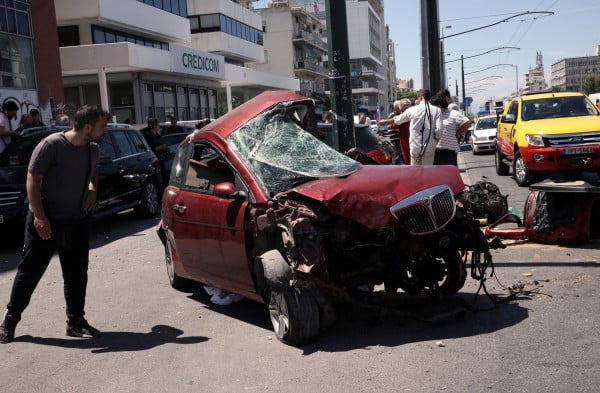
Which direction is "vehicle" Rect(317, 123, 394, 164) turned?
away from the camera

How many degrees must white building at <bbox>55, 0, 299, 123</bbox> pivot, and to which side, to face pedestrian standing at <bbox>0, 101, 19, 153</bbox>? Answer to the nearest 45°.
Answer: approximately 45° to its right

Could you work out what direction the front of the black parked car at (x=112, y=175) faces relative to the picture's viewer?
facing the viewer and to the left of the viewer

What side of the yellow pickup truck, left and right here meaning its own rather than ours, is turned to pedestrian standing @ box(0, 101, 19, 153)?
right

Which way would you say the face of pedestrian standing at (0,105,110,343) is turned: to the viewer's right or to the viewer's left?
to the viewer's right

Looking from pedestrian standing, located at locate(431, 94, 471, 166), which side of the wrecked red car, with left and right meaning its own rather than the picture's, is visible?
left

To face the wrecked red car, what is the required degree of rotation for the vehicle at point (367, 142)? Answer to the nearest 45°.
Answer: approximately 180°

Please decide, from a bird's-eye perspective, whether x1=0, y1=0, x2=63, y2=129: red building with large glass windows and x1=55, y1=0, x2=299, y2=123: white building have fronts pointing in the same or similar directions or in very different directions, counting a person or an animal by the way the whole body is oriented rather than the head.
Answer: same or similar directions

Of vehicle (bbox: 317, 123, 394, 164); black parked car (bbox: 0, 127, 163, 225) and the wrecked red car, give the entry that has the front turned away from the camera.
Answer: the vehicle

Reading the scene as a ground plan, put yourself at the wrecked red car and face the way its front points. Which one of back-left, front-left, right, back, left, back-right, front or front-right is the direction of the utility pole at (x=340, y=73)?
back-left

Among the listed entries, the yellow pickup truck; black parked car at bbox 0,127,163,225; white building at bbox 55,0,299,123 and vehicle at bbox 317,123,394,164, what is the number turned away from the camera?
1

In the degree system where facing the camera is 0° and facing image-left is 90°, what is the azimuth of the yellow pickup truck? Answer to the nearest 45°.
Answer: approximately 315°

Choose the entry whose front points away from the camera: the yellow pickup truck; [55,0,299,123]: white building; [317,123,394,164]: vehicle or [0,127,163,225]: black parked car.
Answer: the vehicle

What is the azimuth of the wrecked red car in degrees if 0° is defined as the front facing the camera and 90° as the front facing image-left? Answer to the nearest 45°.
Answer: approximately 315°

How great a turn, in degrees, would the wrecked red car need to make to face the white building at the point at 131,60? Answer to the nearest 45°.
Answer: approximately 135° to its left

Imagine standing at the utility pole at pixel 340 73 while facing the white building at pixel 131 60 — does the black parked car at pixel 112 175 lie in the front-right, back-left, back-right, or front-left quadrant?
front-left
